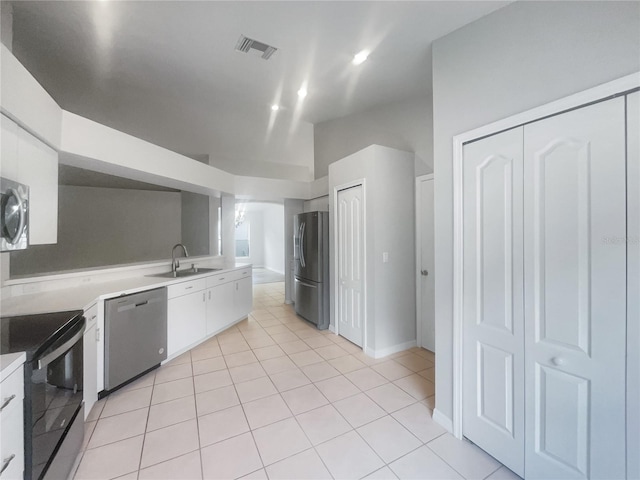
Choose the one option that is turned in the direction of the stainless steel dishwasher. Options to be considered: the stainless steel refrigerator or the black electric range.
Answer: the stainless steel refrigerator

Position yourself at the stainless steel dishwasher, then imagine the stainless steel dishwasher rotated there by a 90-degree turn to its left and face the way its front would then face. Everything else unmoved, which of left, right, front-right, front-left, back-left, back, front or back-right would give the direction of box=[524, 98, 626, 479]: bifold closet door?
right

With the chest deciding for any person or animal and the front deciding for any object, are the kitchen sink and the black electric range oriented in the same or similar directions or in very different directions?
same or similar directions

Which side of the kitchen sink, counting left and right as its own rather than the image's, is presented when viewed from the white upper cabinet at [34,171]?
right

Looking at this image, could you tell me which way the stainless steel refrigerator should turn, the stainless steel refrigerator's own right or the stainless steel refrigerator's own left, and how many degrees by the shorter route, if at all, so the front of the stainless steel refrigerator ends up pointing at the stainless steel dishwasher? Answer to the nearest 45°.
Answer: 0° — it already faces it

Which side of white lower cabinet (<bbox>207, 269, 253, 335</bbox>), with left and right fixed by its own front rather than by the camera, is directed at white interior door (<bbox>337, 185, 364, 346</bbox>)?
front

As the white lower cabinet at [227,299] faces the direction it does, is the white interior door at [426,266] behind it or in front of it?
in front

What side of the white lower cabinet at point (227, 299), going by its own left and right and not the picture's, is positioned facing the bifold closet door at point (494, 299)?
front

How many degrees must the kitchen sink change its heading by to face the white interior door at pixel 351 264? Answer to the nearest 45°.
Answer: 0° — it already faces it

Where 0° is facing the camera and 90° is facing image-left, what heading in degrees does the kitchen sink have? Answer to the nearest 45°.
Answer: approximately 315°

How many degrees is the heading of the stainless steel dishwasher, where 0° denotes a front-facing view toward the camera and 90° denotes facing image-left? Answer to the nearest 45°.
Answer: approximately 315°

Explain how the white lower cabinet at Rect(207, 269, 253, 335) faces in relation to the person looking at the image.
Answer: facing the viewer and to the right of the viewer
